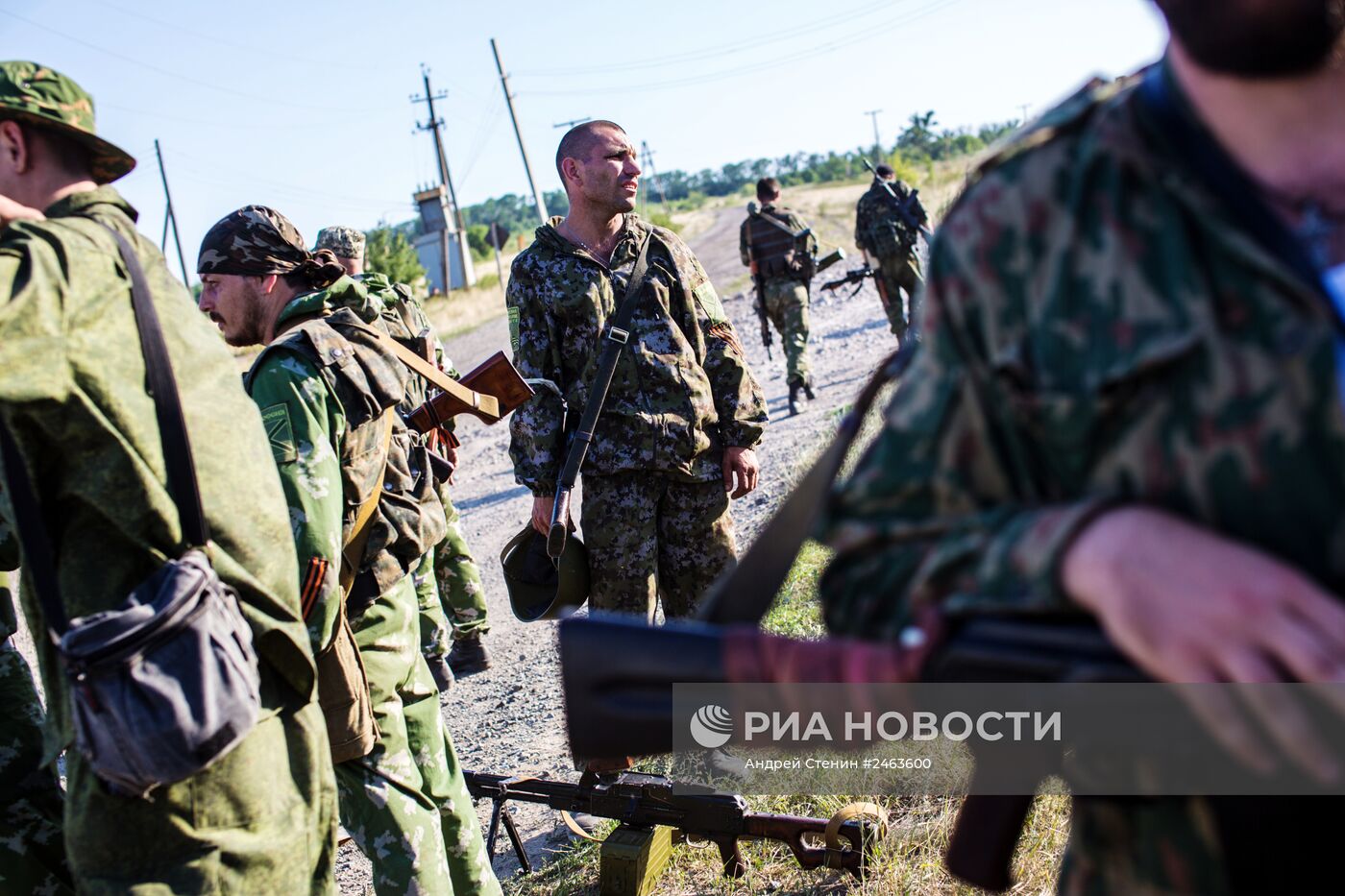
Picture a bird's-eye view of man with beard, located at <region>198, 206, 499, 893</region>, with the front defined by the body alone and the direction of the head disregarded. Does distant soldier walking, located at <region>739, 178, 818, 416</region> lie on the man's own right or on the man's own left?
on the man's own right

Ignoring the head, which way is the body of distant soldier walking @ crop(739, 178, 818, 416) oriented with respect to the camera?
away from the camera

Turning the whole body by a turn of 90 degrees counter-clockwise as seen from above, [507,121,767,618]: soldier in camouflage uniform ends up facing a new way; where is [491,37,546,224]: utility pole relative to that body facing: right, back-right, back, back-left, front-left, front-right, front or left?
left

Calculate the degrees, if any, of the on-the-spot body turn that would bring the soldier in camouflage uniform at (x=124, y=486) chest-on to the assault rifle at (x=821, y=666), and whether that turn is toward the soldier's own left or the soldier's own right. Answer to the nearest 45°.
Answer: approximately 180°

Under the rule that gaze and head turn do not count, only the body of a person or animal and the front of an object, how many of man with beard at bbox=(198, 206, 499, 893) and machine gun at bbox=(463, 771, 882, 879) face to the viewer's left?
2

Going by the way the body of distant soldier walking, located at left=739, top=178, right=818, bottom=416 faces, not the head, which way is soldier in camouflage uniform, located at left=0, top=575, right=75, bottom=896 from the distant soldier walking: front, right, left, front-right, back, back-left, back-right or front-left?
back

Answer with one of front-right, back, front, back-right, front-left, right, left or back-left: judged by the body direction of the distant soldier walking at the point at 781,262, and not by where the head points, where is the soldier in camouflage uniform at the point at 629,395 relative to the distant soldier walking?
back

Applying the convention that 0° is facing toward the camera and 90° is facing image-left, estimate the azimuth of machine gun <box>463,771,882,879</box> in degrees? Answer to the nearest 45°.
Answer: approximately 90°

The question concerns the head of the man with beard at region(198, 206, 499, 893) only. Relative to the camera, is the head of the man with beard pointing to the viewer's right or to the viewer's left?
to the viewer's left
